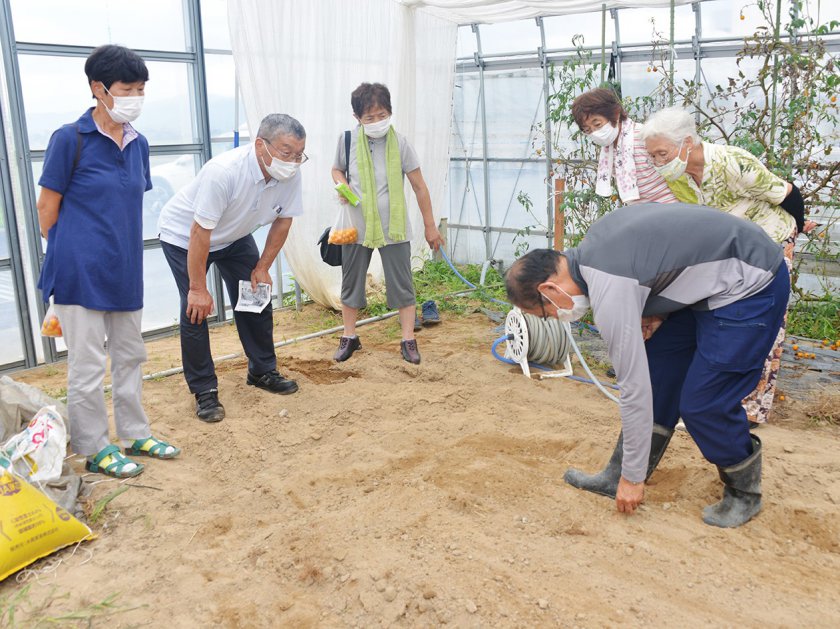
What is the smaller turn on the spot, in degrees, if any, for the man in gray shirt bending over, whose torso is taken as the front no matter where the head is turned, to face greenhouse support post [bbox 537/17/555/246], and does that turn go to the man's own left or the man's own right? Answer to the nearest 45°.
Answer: approximately 90° to the man's own right

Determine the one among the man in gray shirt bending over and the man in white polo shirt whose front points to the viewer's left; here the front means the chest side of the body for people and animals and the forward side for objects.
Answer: the man in gray shirt bending over

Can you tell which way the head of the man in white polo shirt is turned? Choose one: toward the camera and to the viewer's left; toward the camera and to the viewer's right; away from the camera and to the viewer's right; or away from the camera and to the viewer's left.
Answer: toward the camera and to the viewer's right

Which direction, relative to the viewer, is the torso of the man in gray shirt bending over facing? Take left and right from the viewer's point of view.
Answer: facing to the left of the viewer

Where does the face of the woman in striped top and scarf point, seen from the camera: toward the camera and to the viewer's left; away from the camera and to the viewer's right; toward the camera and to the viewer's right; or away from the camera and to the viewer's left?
toward the camera and to the viewer's left

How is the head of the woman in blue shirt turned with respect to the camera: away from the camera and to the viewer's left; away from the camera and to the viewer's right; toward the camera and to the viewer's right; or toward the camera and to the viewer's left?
toward the camera and to the viewer's right

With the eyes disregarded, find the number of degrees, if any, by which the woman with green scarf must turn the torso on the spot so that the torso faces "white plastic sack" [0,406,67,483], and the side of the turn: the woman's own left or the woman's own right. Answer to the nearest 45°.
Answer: approximately 45° to the woman's own right

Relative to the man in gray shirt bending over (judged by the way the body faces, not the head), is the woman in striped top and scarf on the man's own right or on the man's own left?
on the man's own right

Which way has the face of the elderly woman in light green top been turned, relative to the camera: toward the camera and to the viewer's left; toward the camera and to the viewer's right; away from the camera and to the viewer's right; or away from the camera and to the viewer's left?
toward the camera and to the viewer's left

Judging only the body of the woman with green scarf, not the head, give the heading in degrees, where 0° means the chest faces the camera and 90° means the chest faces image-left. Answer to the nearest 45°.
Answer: approximately 0°

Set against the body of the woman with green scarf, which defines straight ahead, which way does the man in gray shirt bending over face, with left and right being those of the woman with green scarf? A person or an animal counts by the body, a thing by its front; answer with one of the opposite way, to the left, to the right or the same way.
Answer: to the right

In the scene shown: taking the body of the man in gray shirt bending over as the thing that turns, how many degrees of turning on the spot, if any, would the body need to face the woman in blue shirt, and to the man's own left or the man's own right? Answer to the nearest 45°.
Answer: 0° — they already face them

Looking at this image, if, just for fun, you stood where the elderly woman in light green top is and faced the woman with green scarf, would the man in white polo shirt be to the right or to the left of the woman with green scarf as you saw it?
left

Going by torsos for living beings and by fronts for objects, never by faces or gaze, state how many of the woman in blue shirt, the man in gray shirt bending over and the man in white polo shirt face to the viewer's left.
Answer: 1
